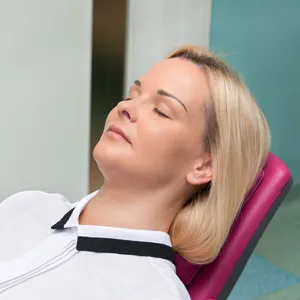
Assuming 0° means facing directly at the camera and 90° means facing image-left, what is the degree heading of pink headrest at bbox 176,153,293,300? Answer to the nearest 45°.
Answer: approximately 90°
